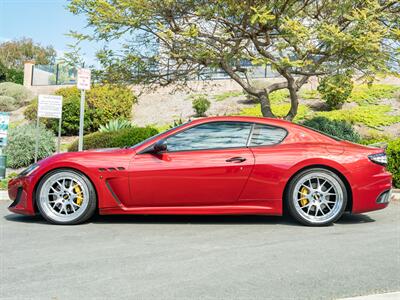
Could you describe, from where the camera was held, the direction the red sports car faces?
facing to the left of the viewer

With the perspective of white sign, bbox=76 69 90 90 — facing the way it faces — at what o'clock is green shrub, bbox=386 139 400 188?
The green shrub is roughly at 10 o'clock from the white sign.

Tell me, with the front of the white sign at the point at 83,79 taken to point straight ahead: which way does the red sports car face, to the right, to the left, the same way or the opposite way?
to the right

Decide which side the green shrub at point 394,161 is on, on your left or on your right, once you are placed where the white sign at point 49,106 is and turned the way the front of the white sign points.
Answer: on your left

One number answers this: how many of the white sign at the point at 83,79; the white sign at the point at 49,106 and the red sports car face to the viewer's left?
1

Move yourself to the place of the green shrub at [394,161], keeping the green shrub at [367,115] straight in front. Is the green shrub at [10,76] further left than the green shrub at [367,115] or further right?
left

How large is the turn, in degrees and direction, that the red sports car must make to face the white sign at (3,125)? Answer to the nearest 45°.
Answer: approximately 45° to its right

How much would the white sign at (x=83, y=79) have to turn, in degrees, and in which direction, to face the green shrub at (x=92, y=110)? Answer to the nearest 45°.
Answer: approximately 180°

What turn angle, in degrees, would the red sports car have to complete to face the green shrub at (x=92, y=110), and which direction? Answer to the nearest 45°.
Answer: approximately 90° to its right

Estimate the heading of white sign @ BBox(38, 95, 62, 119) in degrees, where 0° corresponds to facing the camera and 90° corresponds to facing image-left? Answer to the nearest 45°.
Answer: approximately 0°

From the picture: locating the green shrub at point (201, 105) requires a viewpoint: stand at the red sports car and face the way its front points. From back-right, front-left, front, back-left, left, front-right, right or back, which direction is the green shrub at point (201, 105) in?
right
